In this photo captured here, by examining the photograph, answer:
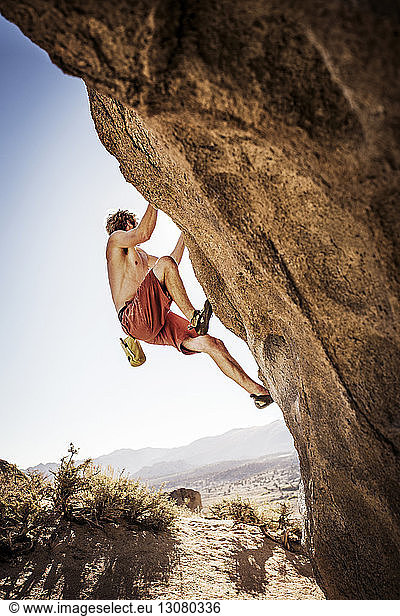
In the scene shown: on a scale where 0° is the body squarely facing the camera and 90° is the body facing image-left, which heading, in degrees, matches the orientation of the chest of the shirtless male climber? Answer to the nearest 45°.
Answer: approximately 270°

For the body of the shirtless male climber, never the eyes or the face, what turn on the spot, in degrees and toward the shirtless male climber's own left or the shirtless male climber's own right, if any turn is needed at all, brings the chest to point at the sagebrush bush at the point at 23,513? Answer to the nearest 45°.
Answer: approximately 135° to the shirtless male climber's own left
